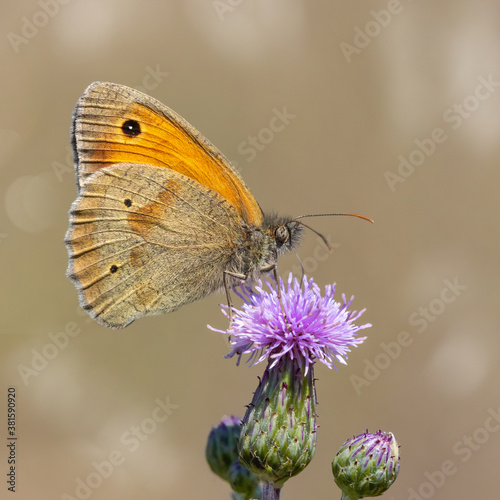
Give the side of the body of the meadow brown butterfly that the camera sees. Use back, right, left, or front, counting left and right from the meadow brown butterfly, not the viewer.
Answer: right
